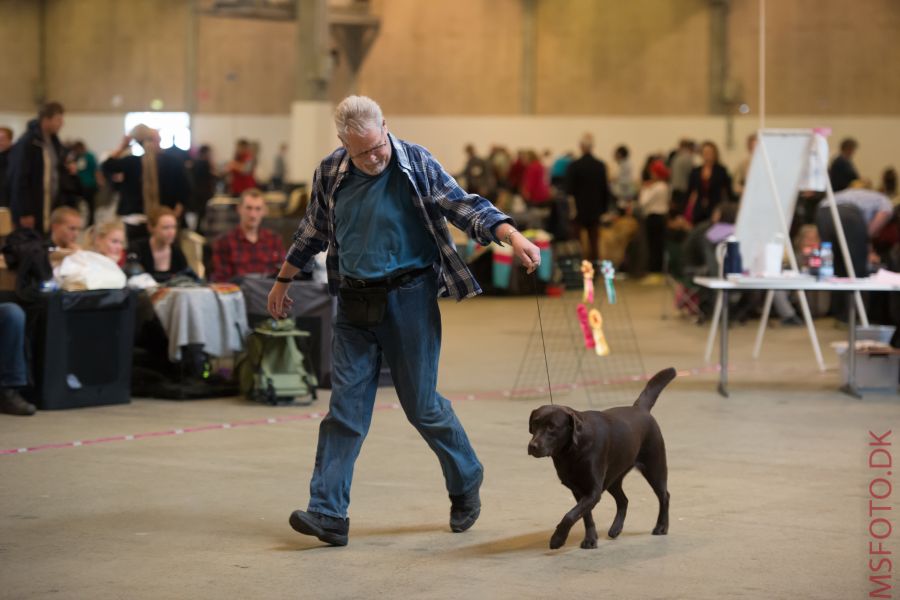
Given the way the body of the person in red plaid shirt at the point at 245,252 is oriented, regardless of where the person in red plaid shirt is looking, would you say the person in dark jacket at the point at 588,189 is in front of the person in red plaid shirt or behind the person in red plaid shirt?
behind

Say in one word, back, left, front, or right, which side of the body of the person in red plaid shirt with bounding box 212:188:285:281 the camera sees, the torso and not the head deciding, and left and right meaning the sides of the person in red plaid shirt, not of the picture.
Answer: front

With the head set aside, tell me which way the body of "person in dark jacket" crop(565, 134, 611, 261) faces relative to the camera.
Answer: away from the camera

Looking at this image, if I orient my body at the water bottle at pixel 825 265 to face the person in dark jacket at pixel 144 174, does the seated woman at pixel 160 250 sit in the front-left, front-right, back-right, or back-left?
front-left

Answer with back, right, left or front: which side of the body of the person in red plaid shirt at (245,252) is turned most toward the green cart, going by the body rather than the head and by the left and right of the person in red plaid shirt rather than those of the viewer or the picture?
front

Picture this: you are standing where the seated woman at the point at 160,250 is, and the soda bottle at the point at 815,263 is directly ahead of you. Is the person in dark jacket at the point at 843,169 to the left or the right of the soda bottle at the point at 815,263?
left

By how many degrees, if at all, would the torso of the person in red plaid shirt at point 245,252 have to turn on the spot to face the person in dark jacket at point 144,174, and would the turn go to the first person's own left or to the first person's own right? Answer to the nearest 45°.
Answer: approximately 180°

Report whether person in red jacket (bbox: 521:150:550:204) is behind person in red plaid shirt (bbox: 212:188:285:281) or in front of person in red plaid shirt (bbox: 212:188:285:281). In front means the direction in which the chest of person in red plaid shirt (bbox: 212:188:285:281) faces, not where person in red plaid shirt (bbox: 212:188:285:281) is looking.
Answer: behind

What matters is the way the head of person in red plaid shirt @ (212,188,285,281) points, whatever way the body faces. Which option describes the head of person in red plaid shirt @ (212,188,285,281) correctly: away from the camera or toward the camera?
toward the camera

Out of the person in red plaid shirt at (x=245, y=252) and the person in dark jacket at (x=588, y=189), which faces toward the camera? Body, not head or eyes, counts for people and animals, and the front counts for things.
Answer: the person in red plaid shirt

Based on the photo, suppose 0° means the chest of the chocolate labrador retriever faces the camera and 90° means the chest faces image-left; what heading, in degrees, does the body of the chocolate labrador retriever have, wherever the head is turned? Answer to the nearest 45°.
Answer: approximately 45°

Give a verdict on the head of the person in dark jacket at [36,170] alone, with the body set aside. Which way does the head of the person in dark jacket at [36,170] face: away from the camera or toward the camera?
toward the camera
